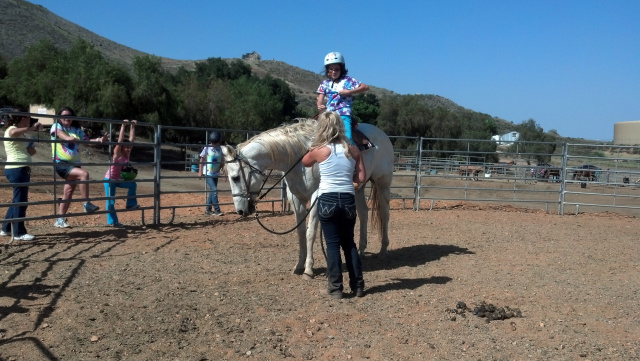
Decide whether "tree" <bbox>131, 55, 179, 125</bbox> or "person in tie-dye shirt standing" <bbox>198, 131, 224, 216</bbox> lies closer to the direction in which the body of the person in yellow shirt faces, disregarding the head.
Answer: the person in tie-dye shirt standing

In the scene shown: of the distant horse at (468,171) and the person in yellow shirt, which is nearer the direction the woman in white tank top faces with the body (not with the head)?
the distant horse

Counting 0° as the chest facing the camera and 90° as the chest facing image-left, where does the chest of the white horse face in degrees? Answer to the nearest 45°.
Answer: approximately 45°

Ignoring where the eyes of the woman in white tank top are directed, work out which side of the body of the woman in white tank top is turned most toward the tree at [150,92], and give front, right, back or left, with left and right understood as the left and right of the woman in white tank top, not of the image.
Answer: front

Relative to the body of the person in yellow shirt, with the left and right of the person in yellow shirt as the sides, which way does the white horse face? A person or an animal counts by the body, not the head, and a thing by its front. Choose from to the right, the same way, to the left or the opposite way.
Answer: the opposite way

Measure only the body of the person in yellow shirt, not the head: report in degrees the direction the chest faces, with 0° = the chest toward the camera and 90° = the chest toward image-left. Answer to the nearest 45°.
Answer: approximately 270°

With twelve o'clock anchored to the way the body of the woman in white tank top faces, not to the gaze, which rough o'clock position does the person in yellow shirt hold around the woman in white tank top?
The person in yellow shirt is roughly at 10 o'clock from the woman in white tank top.

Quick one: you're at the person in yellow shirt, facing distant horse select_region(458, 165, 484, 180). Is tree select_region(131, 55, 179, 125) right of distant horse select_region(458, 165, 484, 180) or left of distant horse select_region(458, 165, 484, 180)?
left

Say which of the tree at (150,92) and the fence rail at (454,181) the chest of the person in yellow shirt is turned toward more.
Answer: the fence rail

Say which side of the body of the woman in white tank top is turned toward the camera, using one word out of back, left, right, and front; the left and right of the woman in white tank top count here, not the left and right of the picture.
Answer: back

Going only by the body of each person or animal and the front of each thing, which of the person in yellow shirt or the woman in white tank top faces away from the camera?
the woman in white tank top

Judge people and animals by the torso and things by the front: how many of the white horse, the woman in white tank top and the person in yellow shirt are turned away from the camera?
1

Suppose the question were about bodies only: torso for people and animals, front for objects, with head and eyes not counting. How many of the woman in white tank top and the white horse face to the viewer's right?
0

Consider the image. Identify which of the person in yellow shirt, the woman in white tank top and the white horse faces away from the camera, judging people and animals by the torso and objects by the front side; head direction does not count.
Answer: the woman in white tank top
